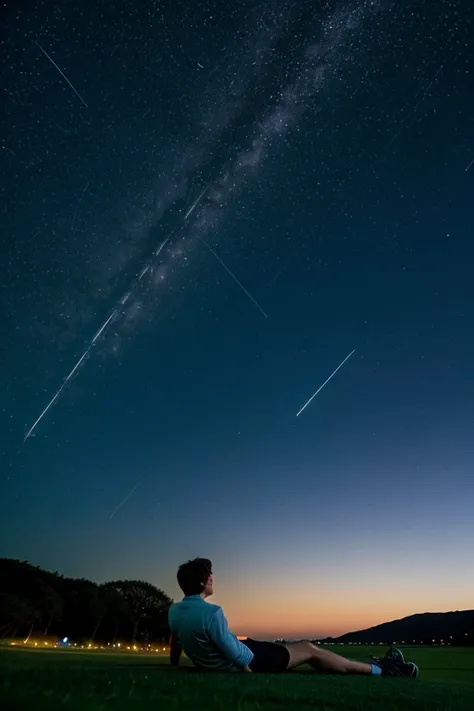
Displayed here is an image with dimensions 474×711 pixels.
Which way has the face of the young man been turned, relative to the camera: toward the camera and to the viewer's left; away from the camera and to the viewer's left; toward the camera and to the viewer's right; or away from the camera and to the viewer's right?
away from the camera and to the viewer's right

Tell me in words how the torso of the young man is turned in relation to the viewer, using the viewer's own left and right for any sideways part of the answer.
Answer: facing away from the viewer and to the right of the viewer
